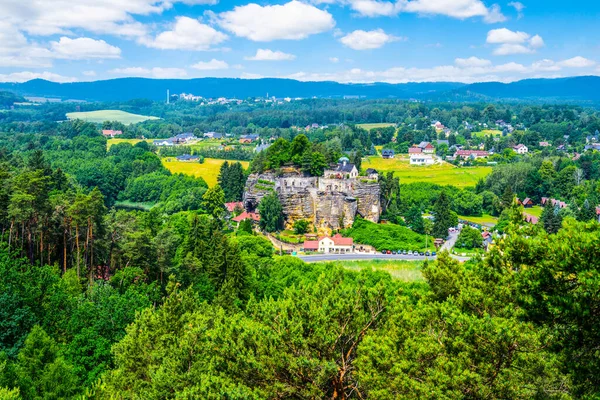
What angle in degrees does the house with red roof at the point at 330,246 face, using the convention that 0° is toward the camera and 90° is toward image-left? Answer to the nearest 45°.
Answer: approximately 0°
